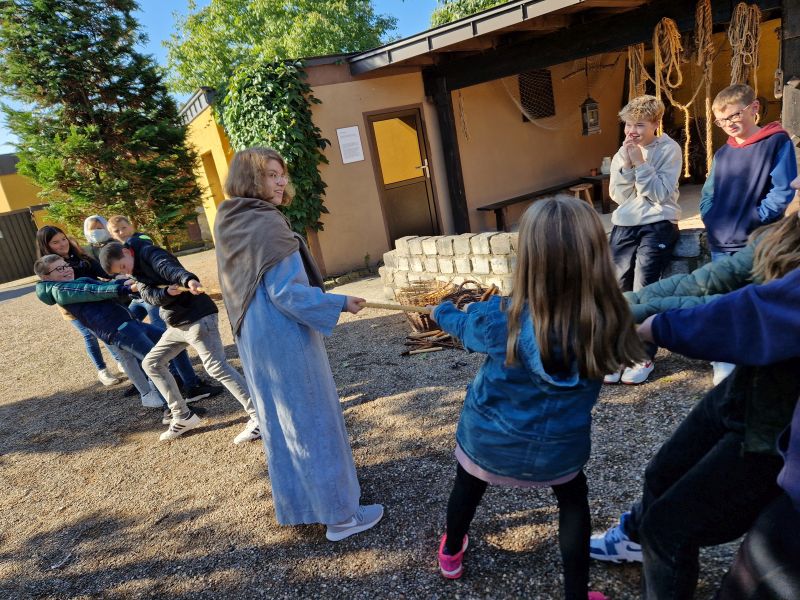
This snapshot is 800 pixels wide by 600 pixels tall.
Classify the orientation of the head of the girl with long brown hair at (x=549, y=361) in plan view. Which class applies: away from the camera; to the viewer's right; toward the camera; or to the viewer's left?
away from the camera

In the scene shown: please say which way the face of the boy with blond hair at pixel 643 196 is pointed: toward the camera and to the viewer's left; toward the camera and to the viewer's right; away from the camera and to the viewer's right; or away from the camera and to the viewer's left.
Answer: toward the camera and to the viewer's left

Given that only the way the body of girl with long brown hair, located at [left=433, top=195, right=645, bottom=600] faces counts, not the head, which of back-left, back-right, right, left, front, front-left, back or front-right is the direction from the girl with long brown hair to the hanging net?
front-right

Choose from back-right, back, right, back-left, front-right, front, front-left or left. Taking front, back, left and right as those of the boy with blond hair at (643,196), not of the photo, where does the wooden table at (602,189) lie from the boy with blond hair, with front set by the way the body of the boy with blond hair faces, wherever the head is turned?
back-right

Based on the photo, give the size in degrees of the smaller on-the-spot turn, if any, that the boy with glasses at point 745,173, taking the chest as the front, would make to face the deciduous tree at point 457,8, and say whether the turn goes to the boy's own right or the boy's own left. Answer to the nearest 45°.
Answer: approximately 90° to the boy's own right

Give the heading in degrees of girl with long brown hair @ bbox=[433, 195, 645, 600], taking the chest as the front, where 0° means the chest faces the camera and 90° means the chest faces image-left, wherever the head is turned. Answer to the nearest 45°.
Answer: approximately 135°

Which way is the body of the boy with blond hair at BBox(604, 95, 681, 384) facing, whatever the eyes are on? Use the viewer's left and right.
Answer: facing the viewer and to the left of the viewer

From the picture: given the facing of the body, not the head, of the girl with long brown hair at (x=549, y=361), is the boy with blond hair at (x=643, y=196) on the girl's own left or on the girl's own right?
on the girl's own right

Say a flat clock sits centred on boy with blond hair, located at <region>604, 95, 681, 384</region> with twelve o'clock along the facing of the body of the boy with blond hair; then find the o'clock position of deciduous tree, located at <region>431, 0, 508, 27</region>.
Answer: The deciduous tree is roughly at 4 o'clock from the boy with blond hair.

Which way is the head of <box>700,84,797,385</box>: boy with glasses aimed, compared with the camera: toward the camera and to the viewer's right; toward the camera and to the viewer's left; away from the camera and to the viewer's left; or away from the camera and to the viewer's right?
toward the camera and to the viewer's left

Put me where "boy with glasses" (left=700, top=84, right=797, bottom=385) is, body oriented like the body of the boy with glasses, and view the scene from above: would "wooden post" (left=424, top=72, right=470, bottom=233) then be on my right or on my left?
on my right

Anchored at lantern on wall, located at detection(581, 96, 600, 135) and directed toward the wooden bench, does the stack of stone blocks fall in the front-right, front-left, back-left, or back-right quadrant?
front-left

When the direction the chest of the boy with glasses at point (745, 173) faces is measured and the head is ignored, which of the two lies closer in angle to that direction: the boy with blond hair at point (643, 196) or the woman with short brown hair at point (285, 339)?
the woman with short brown hair

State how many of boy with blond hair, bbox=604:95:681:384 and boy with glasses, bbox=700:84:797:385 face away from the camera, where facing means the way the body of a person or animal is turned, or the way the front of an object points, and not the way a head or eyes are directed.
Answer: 0
